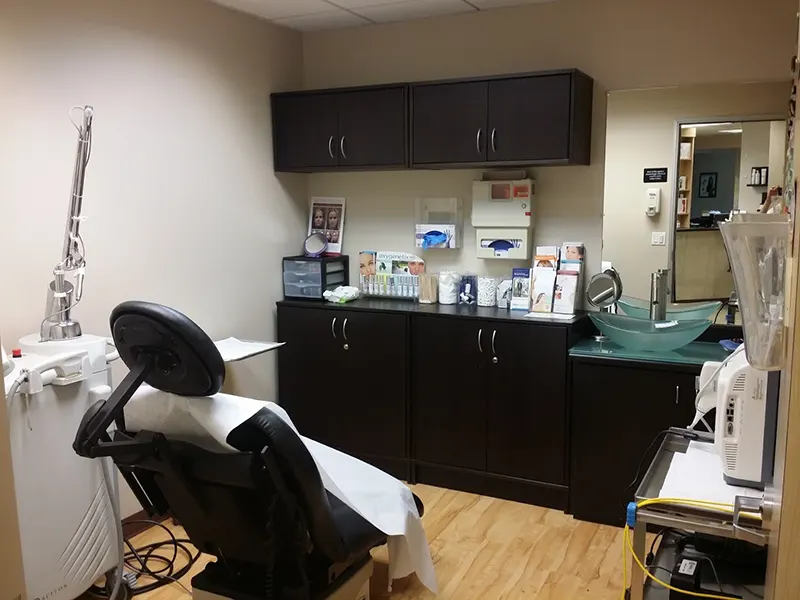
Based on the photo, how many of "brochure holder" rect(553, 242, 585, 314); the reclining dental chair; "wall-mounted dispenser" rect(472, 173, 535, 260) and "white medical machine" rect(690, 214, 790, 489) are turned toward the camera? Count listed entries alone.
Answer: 2

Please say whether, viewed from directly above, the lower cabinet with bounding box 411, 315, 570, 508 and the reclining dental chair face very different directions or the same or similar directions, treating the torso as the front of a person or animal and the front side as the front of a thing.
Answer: very different directions

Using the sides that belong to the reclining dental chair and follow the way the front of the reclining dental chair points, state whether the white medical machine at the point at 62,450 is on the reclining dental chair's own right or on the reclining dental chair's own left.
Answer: on the reclining dental chair's own left

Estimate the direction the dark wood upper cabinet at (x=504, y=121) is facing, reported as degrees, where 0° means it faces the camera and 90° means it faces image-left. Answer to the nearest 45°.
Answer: approximately 45°

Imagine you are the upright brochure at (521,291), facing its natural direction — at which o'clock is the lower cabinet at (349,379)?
The lower cabinet is roughly at 3 o'clock from the upright brochure.

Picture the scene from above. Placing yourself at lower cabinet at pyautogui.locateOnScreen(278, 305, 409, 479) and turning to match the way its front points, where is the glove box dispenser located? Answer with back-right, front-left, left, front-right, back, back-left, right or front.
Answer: back-left

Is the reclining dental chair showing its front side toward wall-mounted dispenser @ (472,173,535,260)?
yes

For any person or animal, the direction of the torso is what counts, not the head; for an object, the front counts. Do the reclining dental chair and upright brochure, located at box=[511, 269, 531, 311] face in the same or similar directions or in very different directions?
very different directions
